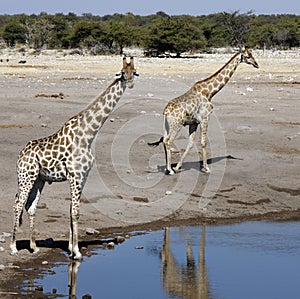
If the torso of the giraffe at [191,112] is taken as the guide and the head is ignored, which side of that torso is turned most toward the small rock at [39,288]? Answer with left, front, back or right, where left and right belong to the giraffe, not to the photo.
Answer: right

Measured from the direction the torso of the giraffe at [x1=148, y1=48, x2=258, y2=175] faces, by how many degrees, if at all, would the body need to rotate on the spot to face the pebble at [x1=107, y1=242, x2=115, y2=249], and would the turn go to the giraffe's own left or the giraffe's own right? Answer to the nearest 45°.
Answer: approximately 90° to the giraffe's own right

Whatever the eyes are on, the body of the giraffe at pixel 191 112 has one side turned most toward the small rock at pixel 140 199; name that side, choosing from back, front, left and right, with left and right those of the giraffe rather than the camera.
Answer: right

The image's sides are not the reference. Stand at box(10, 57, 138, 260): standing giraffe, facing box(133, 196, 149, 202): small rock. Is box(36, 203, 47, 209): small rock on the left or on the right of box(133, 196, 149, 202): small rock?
left

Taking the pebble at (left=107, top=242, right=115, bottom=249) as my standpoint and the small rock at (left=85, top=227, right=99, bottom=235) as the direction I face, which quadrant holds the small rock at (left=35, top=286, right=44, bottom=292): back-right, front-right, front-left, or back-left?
back-left

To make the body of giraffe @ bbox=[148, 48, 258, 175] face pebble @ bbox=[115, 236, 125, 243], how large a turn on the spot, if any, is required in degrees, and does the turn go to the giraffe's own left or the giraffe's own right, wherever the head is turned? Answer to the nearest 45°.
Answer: approximately 90° to the giraffe's own right

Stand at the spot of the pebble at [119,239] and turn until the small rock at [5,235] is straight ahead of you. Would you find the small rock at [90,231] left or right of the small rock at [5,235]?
right

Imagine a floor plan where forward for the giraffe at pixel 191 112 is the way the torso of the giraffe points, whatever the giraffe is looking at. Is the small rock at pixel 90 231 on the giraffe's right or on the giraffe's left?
on the giraffe's right

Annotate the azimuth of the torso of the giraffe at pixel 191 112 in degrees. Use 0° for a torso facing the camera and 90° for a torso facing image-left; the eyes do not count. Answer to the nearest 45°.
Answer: approximately 270°
